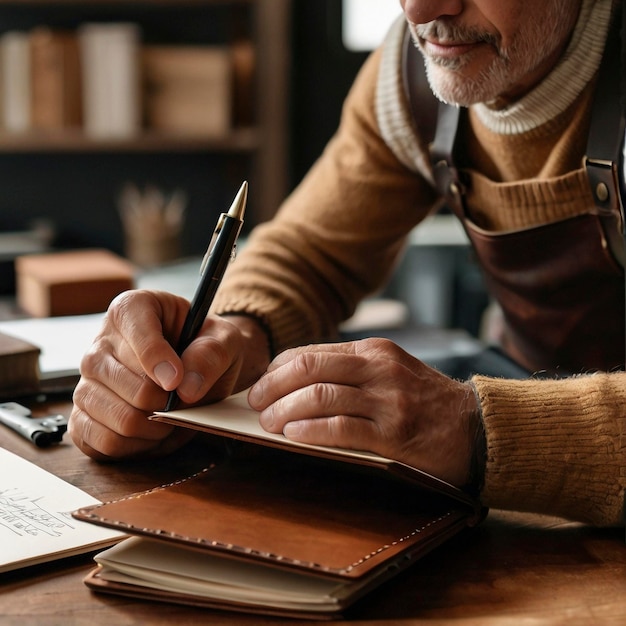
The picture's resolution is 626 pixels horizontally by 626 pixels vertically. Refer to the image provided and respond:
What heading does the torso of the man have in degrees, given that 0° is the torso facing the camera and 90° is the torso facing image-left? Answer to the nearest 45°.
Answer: approximately 45°

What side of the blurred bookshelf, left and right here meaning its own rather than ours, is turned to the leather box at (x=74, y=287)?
front

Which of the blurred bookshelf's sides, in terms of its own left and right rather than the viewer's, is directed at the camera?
front

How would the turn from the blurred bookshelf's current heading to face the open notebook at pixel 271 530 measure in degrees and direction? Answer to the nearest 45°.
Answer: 0° — it already faces it

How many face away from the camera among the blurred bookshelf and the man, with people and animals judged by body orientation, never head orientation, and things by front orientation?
0

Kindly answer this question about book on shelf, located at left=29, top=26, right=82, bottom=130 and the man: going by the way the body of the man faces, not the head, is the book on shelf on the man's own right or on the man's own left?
on the man's own right

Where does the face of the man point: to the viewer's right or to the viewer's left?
to the viewer's left

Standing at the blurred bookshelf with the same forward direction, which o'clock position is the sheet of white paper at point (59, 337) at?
The sheet of white paper is roughly at 12 o'clock from the blurred bookshelf.

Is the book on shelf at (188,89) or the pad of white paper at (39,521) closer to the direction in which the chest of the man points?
the pad of white paper

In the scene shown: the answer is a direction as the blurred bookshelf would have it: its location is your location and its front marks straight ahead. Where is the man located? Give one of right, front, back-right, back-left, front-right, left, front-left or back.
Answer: front

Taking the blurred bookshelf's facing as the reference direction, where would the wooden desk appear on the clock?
The wooden desk is roughly at 12 o'clock from the blurred bookshelf.
